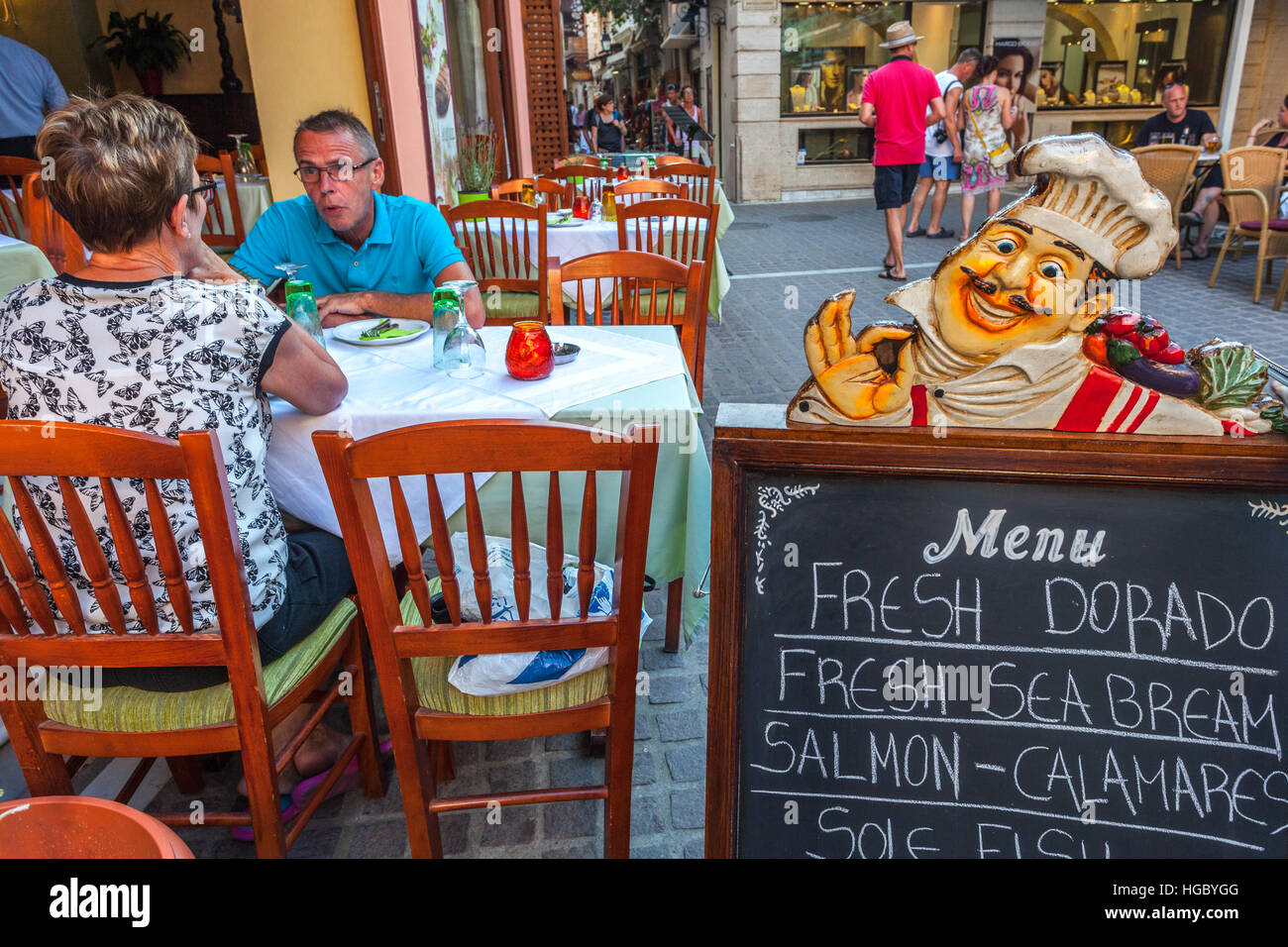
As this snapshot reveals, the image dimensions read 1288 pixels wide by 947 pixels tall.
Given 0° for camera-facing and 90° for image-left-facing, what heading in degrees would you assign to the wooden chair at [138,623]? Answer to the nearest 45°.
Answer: approximately 225°

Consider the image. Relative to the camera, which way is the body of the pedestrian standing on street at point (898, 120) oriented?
away from the camera

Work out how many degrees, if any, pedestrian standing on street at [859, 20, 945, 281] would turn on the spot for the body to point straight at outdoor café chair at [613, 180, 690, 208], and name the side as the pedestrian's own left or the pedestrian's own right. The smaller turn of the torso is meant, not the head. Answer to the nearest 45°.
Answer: approximately 135° to the pedestrian's own left

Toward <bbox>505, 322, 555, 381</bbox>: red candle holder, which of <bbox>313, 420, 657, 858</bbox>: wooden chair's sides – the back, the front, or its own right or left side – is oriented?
front

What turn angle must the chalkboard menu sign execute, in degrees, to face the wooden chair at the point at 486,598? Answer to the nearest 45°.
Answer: approximately 90° to its right

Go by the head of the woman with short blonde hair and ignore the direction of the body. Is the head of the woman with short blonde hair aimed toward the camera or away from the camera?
away from the camera

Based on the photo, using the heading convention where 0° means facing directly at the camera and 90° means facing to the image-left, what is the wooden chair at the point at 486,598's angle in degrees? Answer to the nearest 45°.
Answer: approximately 180°

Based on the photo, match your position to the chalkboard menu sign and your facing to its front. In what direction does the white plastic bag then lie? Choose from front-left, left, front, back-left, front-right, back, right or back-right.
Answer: right

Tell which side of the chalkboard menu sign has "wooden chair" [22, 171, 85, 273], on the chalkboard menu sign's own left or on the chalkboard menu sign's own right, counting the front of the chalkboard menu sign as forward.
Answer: on the chalkboard menu sign's own right

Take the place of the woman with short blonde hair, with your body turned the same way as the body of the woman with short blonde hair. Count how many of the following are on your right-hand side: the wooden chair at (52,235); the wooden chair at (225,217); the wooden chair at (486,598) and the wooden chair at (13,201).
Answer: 1
